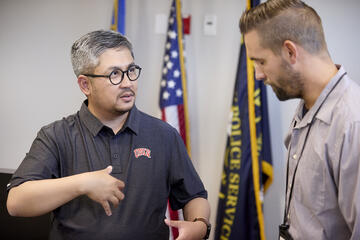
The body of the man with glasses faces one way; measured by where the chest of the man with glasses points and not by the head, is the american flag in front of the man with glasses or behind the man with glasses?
behind

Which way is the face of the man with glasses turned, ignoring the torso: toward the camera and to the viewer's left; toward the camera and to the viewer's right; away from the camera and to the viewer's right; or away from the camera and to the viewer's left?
toward the camera and to the viewer's right

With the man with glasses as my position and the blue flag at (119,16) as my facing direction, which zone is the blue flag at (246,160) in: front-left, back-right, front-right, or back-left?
front-right

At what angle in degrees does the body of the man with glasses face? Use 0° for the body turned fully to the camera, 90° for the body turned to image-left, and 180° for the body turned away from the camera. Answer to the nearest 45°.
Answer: approximately 0°

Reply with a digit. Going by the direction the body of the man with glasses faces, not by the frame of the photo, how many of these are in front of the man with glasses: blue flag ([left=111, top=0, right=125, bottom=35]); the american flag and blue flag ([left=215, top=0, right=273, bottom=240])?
0

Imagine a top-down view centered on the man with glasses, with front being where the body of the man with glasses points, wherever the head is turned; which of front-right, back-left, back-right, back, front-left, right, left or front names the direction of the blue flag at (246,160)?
back-left

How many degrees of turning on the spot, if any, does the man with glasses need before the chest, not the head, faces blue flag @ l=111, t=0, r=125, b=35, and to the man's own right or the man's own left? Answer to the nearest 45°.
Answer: approximately 180°
